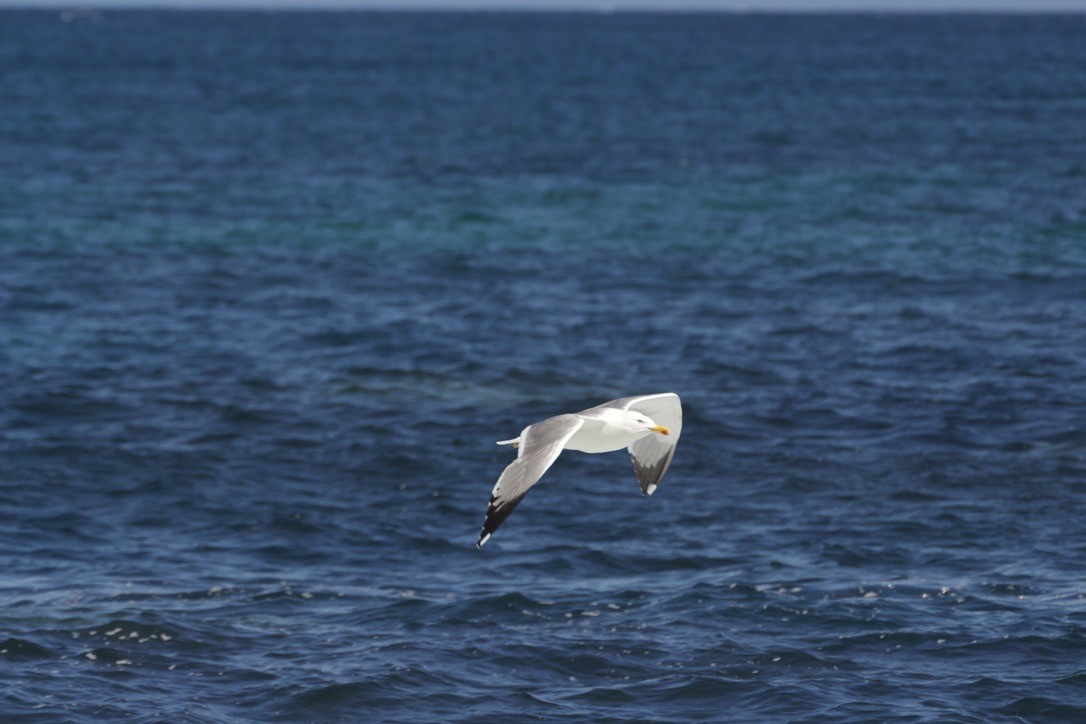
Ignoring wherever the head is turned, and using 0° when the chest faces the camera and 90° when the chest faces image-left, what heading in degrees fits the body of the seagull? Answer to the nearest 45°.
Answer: approximately 315°
